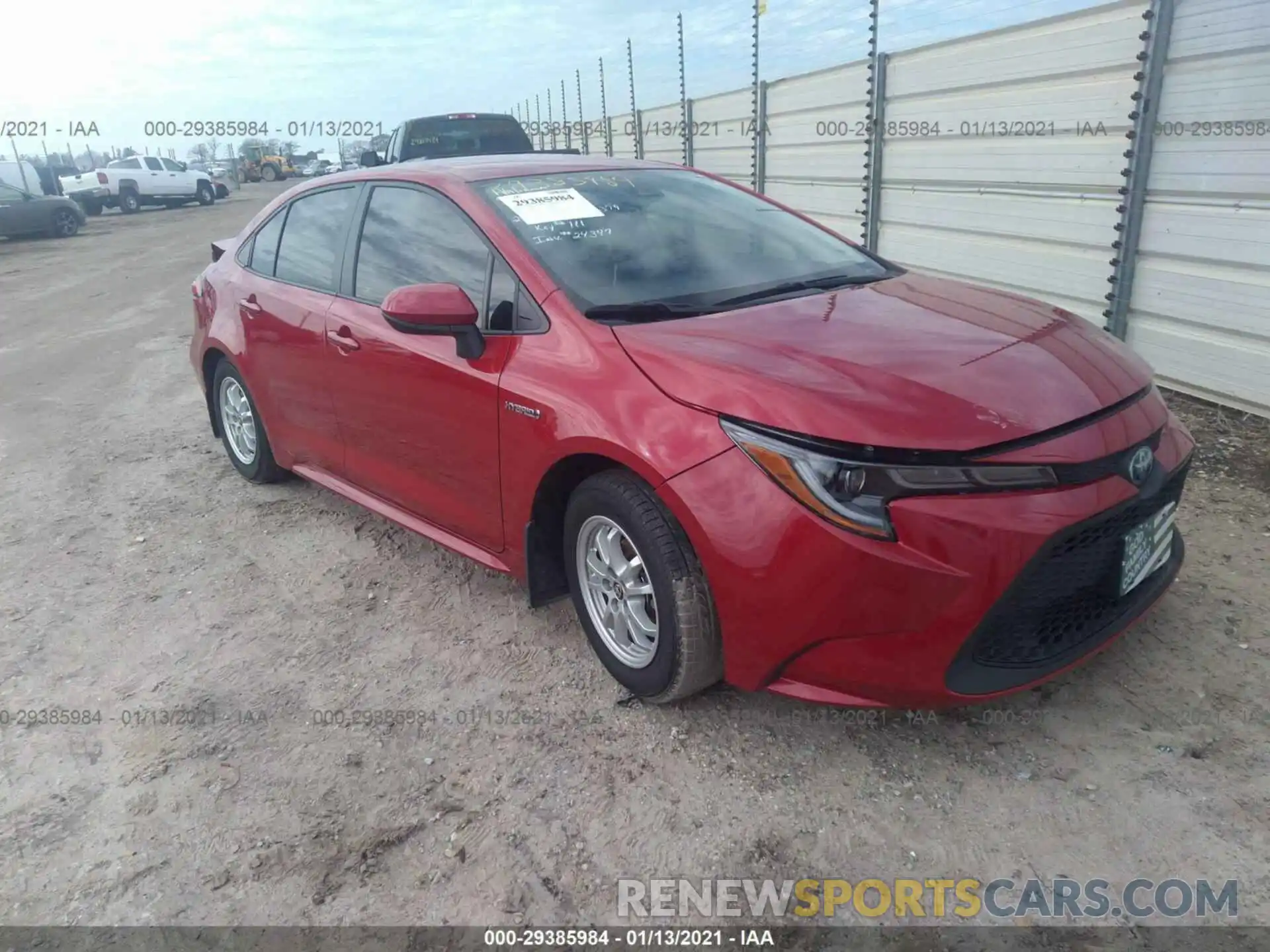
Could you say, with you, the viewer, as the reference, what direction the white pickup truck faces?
facing away from the viewer and to the right of the viewer

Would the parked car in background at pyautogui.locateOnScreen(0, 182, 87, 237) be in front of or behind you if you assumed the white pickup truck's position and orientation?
behind

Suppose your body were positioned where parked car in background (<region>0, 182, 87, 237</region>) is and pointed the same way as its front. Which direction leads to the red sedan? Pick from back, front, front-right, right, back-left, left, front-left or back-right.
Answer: right

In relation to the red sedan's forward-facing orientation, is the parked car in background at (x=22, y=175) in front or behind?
behind

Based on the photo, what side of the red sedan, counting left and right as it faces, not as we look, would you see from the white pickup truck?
back

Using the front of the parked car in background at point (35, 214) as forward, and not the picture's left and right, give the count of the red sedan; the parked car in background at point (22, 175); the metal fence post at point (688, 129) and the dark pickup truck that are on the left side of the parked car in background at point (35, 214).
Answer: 1

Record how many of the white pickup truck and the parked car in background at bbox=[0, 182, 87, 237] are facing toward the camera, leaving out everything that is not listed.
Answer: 0

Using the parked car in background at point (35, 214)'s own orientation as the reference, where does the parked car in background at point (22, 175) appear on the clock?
the parked car in background at point (22, 175) is roughly at 9 o'clock from the parked car in background at point (35, 214).

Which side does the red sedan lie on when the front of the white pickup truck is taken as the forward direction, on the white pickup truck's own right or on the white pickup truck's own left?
on the white pickup truck's own right

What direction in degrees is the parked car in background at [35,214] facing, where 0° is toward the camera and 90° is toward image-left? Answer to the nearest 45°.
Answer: approximately 270°

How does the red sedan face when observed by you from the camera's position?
facing the viewer and to the right of the viewer

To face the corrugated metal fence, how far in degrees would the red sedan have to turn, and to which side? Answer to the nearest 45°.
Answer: approximately 90° to its left

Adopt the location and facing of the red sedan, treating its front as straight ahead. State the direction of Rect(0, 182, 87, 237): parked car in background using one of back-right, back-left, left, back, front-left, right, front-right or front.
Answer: back

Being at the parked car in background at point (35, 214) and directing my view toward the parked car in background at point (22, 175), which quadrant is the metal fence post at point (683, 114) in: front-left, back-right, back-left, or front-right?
back-right
